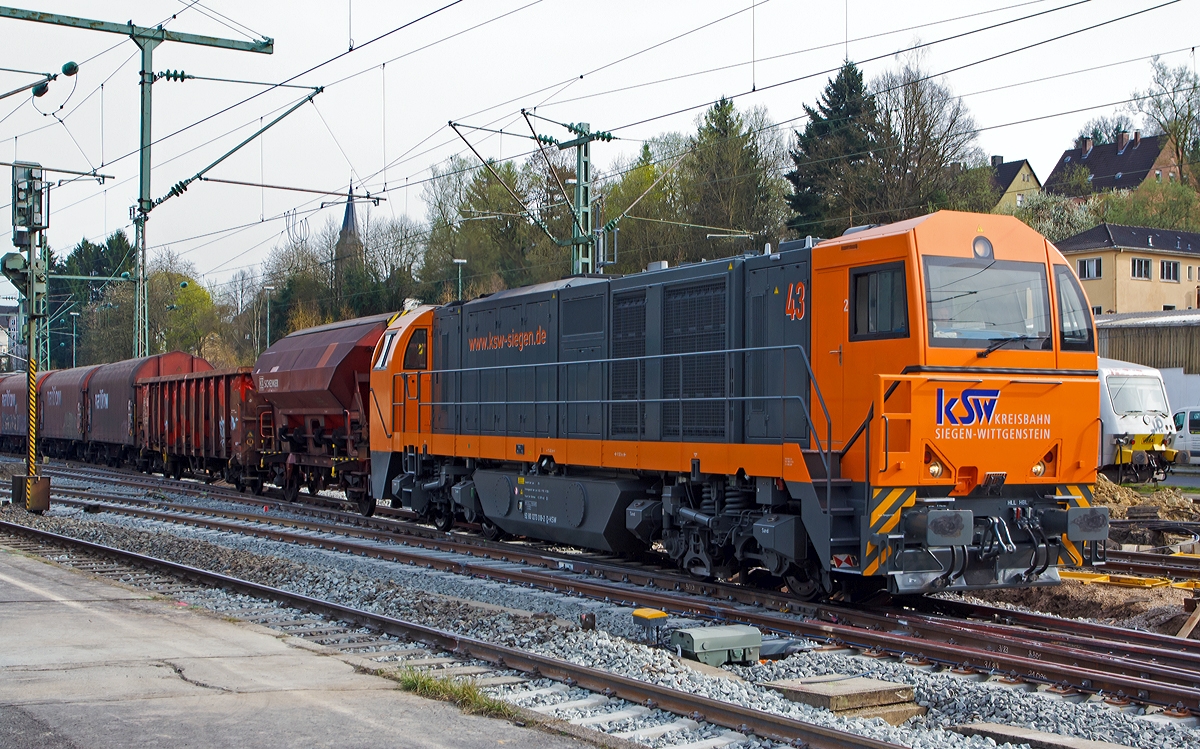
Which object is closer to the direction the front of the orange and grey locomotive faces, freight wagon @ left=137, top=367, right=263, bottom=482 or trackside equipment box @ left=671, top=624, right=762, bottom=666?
the trackside equipment box

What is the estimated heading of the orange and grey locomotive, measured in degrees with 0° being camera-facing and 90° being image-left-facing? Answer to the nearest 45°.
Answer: approximately 315°

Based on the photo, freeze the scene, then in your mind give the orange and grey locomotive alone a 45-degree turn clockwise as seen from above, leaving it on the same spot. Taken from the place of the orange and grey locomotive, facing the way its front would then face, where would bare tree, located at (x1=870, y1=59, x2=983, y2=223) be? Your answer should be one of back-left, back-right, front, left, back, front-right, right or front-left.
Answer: back
